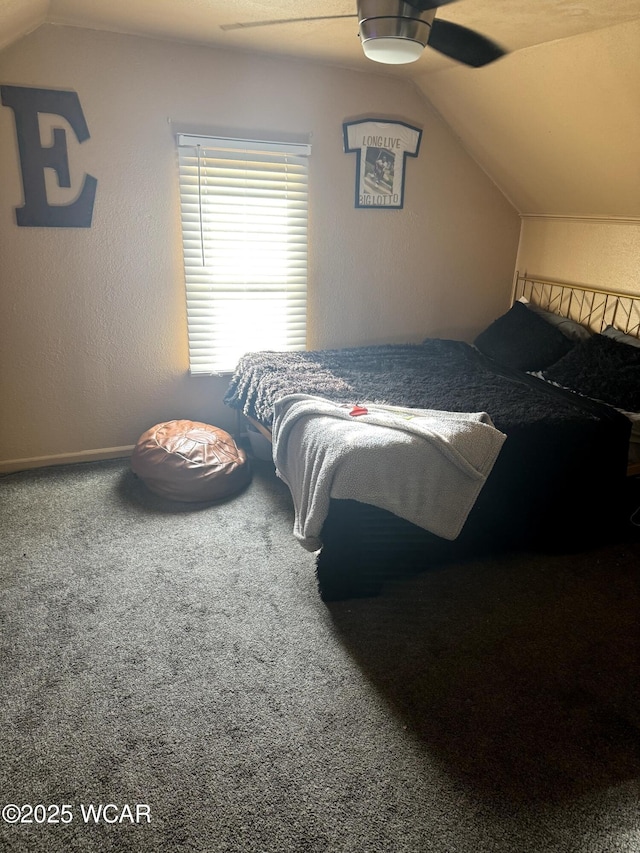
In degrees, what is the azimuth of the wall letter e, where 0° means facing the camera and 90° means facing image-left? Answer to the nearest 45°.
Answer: approximately 0°

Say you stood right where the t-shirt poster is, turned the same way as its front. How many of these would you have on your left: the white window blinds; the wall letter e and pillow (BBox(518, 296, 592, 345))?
1

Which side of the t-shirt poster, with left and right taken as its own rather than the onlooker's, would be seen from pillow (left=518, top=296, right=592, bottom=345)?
left

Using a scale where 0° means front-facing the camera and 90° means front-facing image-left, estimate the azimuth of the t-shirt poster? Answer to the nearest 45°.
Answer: approximately 0°

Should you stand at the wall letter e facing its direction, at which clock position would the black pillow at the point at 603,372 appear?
The black pillow is roughly at 10 o'clock from the wall letter e.

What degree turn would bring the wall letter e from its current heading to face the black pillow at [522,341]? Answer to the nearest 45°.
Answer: approximately 90° to its left

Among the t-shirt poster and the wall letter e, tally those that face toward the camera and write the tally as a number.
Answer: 2
